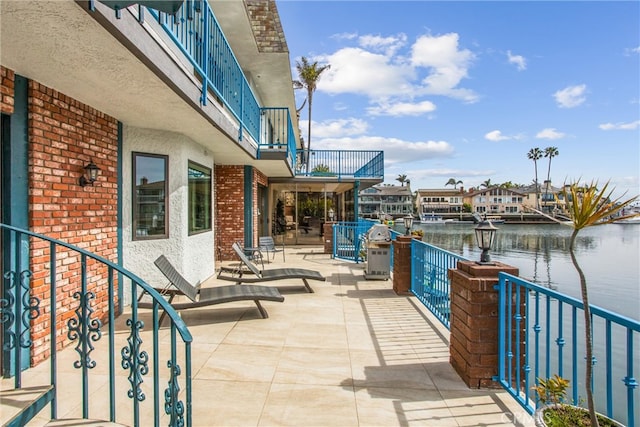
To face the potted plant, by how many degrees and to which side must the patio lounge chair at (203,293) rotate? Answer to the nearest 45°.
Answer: approximately 45° to its right

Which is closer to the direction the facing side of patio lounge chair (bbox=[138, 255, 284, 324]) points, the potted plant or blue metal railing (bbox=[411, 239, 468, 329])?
the blue metal railing

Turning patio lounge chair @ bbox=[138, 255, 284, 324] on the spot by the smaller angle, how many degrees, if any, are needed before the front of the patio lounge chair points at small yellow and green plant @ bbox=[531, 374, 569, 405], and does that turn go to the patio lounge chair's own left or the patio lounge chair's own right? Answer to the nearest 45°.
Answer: approximately 45° to the patio lounge chair's own right

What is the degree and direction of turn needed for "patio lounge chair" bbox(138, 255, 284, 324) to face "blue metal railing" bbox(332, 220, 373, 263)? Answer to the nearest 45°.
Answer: approximately 45° to its left

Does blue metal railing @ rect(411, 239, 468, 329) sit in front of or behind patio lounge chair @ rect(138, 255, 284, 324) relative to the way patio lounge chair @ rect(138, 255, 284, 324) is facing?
in front

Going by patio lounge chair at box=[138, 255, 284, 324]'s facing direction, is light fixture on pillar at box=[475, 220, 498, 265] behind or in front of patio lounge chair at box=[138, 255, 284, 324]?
in front

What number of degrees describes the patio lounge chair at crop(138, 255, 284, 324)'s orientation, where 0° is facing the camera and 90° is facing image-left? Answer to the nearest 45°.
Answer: approximately 270°

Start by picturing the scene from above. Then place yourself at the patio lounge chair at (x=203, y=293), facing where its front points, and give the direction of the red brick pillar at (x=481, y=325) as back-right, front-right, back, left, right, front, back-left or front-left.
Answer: front-right

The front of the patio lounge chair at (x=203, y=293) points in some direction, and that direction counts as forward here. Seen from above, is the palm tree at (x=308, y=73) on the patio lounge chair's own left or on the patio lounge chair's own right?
on the patio lounge chair's own left

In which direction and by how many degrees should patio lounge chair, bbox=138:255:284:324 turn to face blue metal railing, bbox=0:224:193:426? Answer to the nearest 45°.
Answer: approximately 90° to its right
